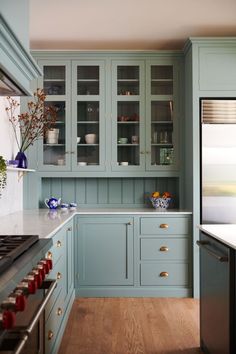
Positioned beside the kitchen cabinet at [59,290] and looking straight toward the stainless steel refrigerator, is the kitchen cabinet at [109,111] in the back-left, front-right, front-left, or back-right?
front-left

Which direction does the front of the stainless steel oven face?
to the viewer's right

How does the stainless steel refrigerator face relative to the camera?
toward the camera

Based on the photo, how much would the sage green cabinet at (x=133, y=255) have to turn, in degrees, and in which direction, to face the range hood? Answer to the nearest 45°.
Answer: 0° — it already faces it

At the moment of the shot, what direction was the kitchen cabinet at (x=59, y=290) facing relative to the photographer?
facing to the right of the viewer

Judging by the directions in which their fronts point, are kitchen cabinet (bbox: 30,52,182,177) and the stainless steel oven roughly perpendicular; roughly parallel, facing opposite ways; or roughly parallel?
roughly perpendicular

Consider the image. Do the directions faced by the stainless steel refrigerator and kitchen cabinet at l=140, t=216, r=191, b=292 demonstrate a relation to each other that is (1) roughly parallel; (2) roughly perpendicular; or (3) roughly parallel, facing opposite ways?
roughly parallel

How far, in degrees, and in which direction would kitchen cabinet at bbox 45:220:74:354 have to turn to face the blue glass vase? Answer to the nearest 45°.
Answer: approximately 90° to its left

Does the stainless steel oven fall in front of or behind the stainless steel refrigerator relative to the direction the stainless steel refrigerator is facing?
in front

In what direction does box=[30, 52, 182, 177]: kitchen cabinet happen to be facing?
toward the camera
